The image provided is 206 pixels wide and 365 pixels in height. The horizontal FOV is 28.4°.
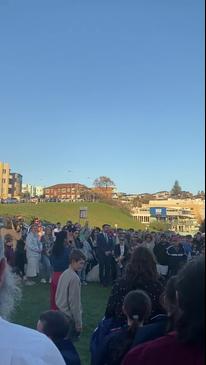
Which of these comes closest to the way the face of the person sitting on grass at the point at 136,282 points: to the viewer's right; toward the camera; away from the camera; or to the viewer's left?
away from the camera

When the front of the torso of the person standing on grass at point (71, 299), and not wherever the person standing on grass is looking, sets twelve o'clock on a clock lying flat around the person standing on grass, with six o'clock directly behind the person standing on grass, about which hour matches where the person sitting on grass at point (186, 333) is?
The person sitting on grass is roughly at 3 o'clock from the person standing on grass.

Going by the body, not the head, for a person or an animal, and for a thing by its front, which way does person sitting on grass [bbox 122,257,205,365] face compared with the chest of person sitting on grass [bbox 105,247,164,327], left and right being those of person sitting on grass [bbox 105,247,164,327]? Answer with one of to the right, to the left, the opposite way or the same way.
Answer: the same way

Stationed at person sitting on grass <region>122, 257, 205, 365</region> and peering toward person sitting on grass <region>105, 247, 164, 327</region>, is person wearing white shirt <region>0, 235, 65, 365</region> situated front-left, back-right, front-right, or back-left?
front-left

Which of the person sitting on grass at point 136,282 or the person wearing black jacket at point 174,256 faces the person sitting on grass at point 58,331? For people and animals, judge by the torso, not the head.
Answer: the person wearing black jacket

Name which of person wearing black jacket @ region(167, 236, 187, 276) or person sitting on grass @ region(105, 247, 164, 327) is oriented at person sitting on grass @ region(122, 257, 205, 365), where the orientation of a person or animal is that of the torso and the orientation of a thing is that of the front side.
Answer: the person wearing black jacket

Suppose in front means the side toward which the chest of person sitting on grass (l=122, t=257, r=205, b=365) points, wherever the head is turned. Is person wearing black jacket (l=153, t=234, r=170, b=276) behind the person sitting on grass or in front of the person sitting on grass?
in front

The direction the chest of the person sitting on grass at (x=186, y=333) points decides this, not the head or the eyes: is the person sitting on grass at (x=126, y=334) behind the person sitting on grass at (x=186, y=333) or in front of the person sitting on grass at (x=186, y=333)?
in front

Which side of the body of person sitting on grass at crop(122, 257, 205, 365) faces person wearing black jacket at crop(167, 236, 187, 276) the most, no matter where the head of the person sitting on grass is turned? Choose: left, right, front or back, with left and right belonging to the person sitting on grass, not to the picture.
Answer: front

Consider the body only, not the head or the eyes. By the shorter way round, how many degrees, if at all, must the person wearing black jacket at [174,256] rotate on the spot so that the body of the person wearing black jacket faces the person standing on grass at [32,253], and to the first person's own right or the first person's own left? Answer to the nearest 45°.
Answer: approximately 90° to the first person's own right

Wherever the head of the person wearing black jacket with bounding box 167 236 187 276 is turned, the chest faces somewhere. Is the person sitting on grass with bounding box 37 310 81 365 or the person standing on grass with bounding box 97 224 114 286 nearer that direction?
the person sitting on grass

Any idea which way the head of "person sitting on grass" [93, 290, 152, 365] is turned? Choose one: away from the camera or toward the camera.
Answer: away from the camera

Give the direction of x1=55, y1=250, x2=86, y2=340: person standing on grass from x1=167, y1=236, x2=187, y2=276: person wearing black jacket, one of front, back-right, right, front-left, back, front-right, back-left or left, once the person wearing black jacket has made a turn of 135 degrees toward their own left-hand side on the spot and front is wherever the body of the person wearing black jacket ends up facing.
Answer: back-right
